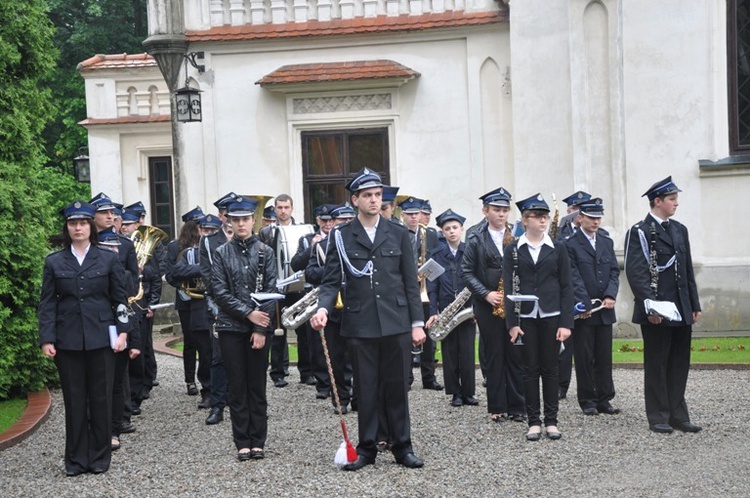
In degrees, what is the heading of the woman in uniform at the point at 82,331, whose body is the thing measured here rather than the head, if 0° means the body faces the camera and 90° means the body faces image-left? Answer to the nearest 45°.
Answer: approximately 0°

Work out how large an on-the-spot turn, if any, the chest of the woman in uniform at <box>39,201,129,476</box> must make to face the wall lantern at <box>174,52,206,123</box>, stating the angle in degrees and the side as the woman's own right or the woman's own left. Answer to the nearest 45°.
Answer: approximately 180°

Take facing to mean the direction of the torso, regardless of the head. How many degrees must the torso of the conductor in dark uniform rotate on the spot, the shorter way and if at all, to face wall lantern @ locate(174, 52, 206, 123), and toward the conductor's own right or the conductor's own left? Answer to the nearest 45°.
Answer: approximately 180°

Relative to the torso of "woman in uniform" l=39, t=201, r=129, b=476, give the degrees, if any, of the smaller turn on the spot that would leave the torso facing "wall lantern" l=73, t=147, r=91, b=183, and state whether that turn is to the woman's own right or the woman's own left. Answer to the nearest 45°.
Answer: approximately 180°

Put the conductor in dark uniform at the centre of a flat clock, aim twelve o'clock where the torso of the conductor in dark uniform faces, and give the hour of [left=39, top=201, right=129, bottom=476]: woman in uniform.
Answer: The woman in uniform is roughly at 3 o'clock from the conductor in dark uniform.

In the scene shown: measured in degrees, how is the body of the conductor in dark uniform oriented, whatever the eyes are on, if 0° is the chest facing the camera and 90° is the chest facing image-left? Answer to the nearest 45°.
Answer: approximately 0°

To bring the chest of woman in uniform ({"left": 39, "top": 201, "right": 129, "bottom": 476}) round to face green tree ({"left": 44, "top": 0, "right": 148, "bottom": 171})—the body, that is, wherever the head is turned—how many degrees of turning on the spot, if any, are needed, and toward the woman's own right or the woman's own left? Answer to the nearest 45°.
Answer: approximately 180°
